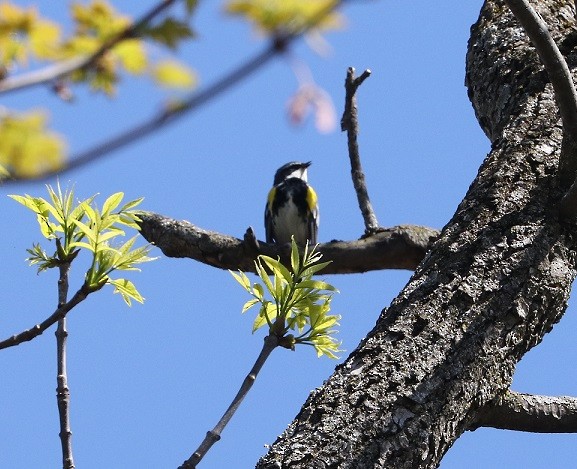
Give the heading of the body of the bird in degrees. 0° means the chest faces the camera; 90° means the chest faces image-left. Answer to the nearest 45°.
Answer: approximately 0°

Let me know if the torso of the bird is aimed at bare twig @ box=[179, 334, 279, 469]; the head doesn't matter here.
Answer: yes

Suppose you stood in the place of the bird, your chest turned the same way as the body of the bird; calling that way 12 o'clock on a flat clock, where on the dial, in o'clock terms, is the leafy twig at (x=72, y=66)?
The leafy twig is roughly at 12 o'clock from the bird.

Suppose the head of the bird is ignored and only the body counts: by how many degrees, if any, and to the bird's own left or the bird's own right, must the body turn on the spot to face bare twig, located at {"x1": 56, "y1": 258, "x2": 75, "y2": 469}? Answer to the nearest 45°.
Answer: approximately 90° to the bird's own right
